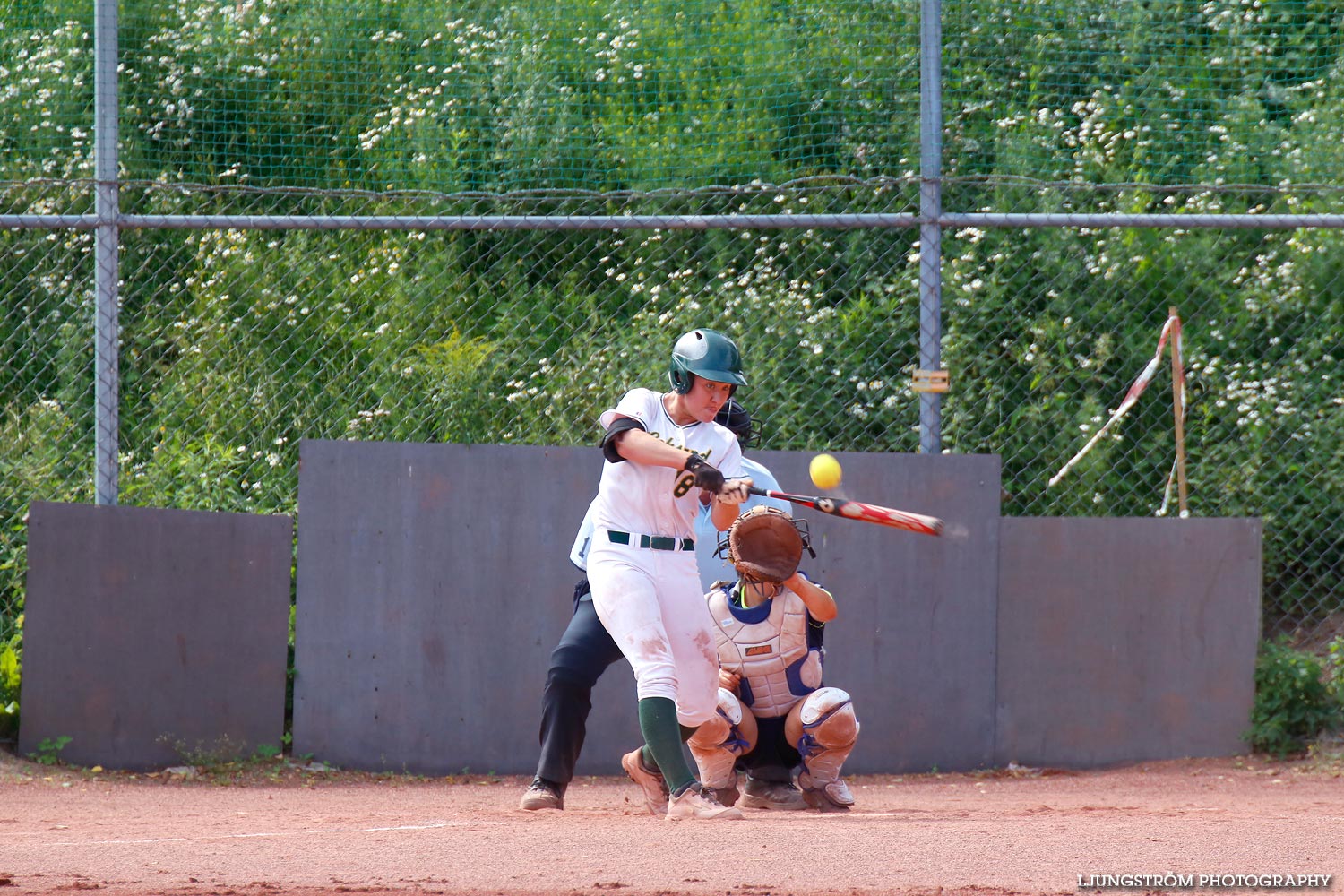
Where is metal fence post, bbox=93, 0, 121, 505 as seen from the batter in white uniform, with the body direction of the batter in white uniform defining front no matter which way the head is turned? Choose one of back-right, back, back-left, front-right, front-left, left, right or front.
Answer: back

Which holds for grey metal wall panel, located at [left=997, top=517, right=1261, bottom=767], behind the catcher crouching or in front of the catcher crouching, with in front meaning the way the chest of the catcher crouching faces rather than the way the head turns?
behind

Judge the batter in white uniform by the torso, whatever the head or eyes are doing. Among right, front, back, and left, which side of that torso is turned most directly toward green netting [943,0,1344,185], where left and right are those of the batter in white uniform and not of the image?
back

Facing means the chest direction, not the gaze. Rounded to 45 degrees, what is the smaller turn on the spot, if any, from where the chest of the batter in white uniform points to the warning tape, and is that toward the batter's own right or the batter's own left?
approximately 90° to the batter's own left

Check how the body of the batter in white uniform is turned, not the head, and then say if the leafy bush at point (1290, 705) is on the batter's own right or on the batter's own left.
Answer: on the batter's own left

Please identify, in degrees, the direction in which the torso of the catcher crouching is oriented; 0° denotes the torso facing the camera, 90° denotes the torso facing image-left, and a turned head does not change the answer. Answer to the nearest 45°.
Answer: approximately 0°

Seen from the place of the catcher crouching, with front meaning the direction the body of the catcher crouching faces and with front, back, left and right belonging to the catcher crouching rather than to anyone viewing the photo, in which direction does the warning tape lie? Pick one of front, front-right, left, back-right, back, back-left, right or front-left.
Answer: back-left
